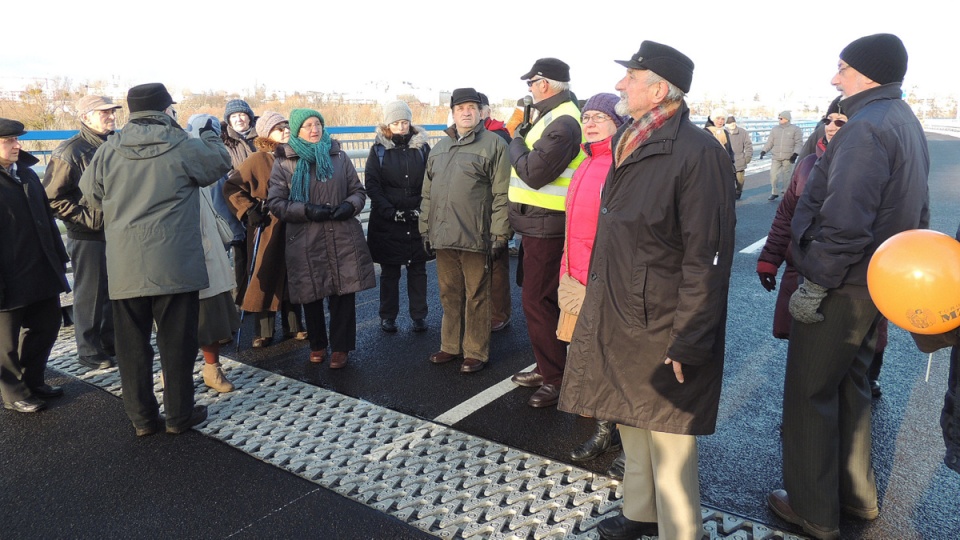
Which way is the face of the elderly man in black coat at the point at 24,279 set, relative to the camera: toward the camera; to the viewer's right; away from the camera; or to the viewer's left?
to the viewer's right

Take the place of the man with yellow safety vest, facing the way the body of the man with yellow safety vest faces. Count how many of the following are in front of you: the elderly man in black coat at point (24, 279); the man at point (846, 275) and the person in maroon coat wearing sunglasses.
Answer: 1

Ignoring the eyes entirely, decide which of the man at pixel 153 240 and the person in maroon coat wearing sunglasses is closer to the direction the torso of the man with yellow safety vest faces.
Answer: the man

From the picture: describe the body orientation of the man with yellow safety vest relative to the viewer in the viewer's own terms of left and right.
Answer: facing to the left of the viewer

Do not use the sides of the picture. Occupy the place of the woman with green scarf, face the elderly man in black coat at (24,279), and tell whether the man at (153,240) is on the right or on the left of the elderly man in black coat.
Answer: left

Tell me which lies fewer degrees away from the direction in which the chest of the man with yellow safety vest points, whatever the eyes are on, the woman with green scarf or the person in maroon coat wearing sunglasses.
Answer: the woman with green scarf

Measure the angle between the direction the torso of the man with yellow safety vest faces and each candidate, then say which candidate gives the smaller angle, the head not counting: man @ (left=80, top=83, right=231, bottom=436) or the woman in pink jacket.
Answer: the man

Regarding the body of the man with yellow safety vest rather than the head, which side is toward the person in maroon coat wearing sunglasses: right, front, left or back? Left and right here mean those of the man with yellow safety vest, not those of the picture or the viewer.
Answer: back

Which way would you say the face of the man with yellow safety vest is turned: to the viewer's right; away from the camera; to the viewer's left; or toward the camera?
to the viewer's left

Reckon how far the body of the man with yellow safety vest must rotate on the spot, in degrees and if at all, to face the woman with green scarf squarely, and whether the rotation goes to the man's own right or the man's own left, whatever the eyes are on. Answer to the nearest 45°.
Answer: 0° — they already face them

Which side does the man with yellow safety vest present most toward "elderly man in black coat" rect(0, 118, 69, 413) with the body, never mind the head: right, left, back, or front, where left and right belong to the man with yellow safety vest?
front

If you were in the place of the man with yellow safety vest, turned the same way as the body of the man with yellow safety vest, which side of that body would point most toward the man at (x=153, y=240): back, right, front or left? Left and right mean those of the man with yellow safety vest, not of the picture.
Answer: front

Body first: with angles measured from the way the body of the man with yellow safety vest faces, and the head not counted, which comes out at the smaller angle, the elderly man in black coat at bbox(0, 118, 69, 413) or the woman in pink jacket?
the elderly man in black coat

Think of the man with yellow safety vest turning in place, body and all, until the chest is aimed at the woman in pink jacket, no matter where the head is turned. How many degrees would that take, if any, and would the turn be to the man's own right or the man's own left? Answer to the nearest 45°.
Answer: approximately 90° to the man's own left

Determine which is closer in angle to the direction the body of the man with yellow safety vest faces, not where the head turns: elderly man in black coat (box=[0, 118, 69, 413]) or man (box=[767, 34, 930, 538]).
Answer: the elderly man in black coat
